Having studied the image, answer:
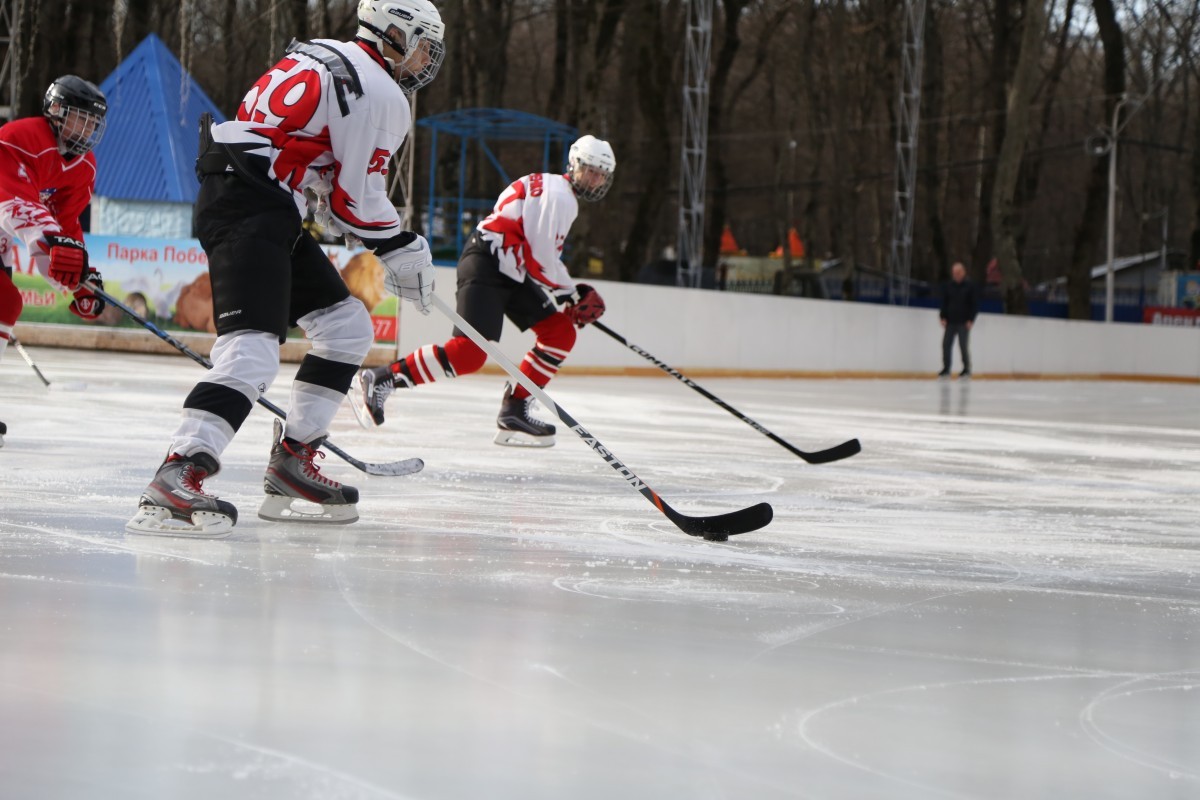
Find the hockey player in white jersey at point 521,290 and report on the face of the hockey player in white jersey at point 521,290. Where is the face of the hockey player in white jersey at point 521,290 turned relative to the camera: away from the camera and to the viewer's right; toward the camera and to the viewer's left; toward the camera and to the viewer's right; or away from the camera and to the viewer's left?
toward the camera and to the viewer's right

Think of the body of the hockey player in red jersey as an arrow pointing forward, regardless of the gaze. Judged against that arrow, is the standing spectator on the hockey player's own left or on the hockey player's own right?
on the hockey player's own left

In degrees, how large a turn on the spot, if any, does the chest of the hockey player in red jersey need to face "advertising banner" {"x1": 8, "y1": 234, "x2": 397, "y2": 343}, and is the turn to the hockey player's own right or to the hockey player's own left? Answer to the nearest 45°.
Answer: approximately 135° to the hockey player's own left

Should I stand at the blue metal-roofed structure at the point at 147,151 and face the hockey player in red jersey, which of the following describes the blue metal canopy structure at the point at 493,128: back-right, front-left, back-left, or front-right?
back-left

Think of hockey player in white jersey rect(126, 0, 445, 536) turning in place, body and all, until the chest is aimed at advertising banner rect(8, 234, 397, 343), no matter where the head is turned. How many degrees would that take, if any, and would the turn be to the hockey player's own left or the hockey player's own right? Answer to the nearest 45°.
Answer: approximately 90° to the hockey player's own left

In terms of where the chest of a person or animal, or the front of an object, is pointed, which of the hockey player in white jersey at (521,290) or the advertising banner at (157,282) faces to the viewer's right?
the hockey player in white jersey

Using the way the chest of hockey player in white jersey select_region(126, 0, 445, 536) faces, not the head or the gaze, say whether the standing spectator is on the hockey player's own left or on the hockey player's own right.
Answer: on the hockey player's own left

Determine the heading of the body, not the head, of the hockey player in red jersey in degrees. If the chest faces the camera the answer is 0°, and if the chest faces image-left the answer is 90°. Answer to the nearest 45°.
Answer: approximately 315°

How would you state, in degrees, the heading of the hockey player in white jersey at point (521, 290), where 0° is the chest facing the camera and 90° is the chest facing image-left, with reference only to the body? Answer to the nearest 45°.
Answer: approximately 270°

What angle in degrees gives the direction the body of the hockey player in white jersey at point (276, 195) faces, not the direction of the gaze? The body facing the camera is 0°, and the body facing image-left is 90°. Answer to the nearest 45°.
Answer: approximately 270°
